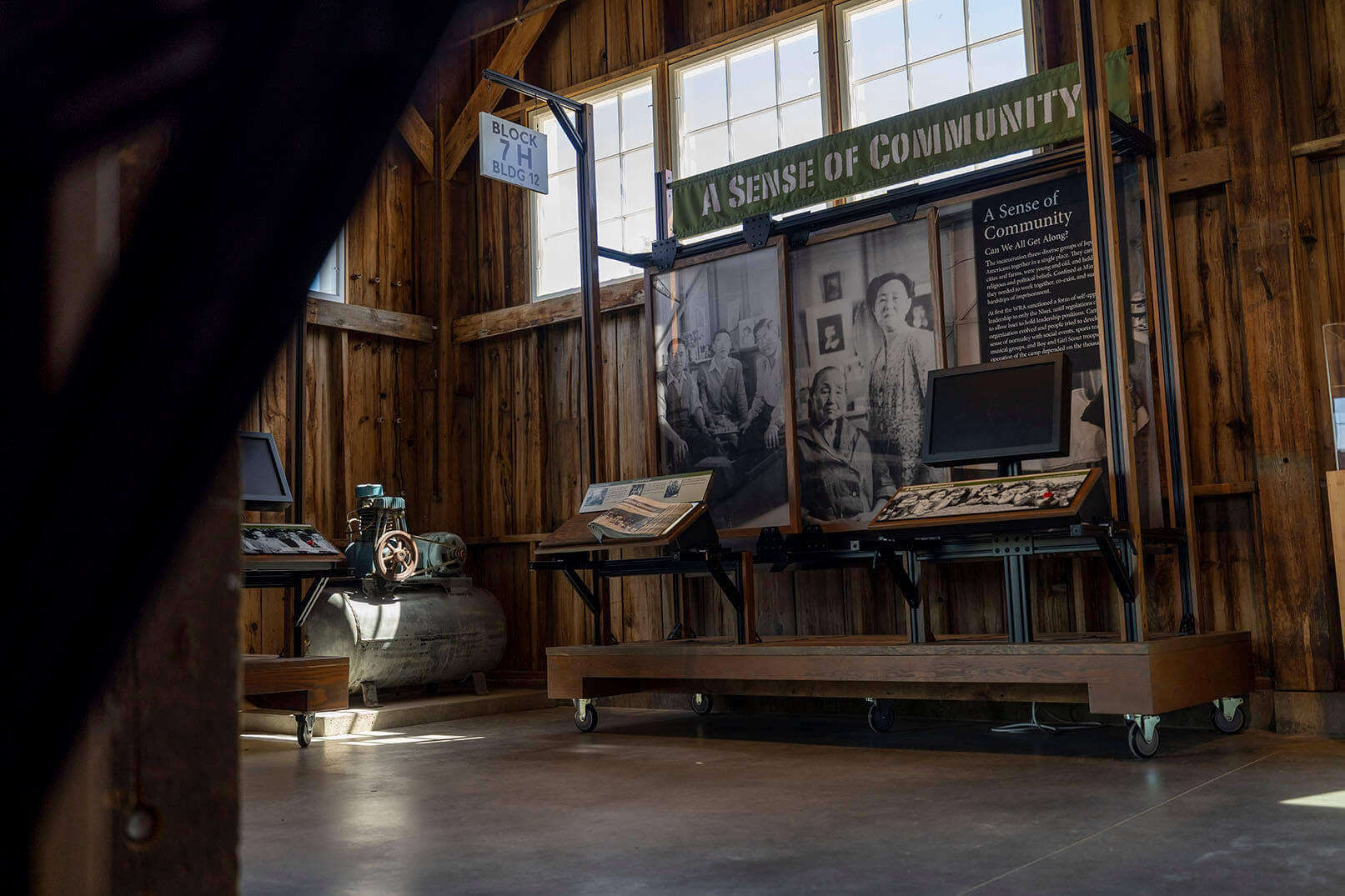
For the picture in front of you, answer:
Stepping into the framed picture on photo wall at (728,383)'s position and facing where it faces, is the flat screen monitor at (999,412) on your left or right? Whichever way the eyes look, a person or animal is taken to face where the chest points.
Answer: on your left

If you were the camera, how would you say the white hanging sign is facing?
facing the viewer and to the right of the viewer

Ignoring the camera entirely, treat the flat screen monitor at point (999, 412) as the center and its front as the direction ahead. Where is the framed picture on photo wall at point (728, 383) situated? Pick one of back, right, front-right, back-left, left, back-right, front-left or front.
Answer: right

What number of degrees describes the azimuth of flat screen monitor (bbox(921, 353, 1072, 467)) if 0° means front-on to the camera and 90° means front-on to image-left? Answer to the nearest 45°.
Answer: approximately 45°

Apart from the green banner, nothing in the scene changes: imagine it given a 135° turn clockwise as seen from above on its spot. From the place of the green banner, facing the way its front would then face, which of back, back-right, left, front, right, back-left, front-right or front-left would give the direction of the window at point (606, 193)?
front-left

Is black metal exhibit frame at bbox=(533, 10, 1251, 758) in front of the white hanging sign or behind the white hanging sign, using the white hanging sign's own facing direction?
in front
